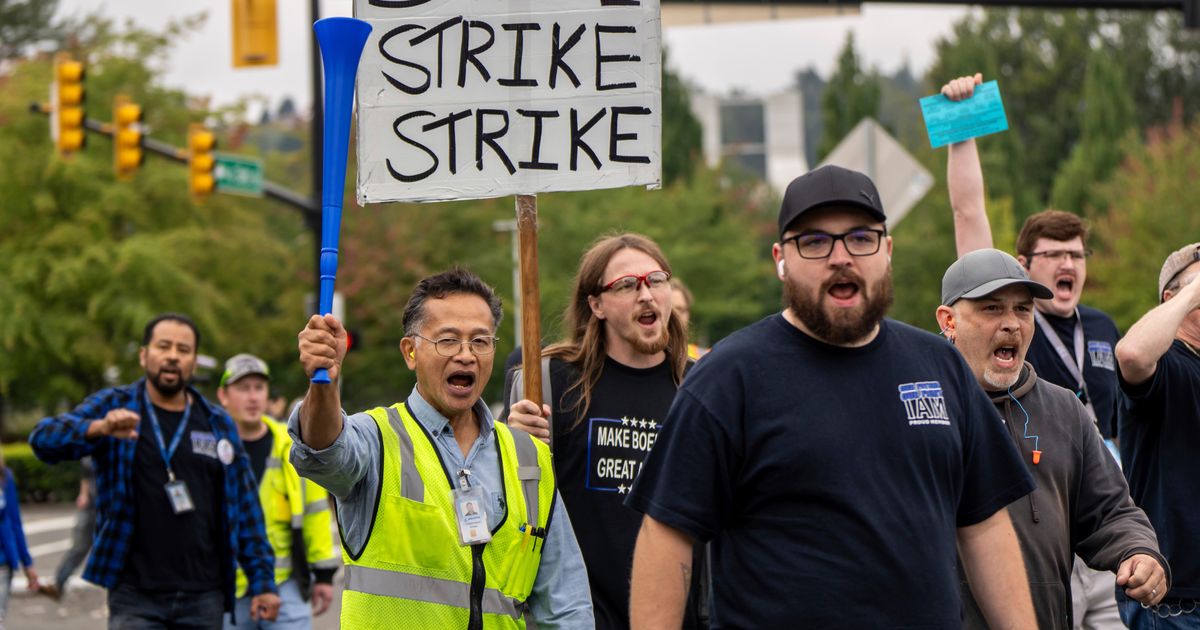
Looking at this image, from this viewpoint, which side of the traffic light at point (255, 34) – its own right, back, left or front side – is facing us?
back

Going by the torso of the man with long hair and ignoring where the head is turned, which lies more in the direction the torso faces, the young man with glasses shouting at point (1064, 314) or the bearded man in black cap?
the bearded man in black cap

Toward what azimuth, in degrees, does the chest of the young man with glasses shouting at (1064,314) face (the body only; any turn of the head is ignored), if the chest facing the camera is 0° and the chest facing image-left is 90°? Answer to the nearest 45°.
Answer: approximately 315°

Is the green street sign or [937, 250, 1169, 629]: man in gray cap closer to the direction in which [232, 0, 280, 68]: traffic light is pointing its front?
the green street sign

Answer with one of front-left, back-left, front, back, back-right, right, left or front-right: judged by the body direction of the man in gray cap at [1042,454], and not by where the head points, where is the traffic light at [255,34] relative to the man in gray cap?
back

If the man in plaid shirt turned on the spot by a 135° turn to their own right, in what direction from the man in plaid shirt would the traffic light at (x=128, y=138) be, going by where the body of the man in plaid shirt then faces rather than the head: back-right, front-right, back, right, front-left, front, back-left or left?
front-right

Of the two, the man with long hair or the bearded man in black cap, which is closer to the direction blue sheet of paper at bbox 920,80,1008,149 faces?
the bearded man in black cap

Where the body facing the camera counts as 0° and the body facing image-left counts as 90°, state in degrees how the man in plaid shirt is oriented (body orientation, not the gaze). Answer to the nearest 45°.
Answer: approximately 0°

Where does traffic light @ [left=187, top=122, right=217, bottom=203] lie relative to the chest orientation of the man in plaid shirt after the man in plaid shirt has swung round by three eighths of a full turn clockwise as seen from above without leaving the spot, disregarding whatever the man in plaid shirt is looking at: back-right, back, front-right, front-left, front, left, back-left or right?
front-right

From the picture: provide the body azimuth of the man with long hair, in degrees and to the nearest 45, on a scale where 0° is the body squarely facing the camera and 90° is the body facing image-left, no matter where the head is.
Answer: approximately 315°
